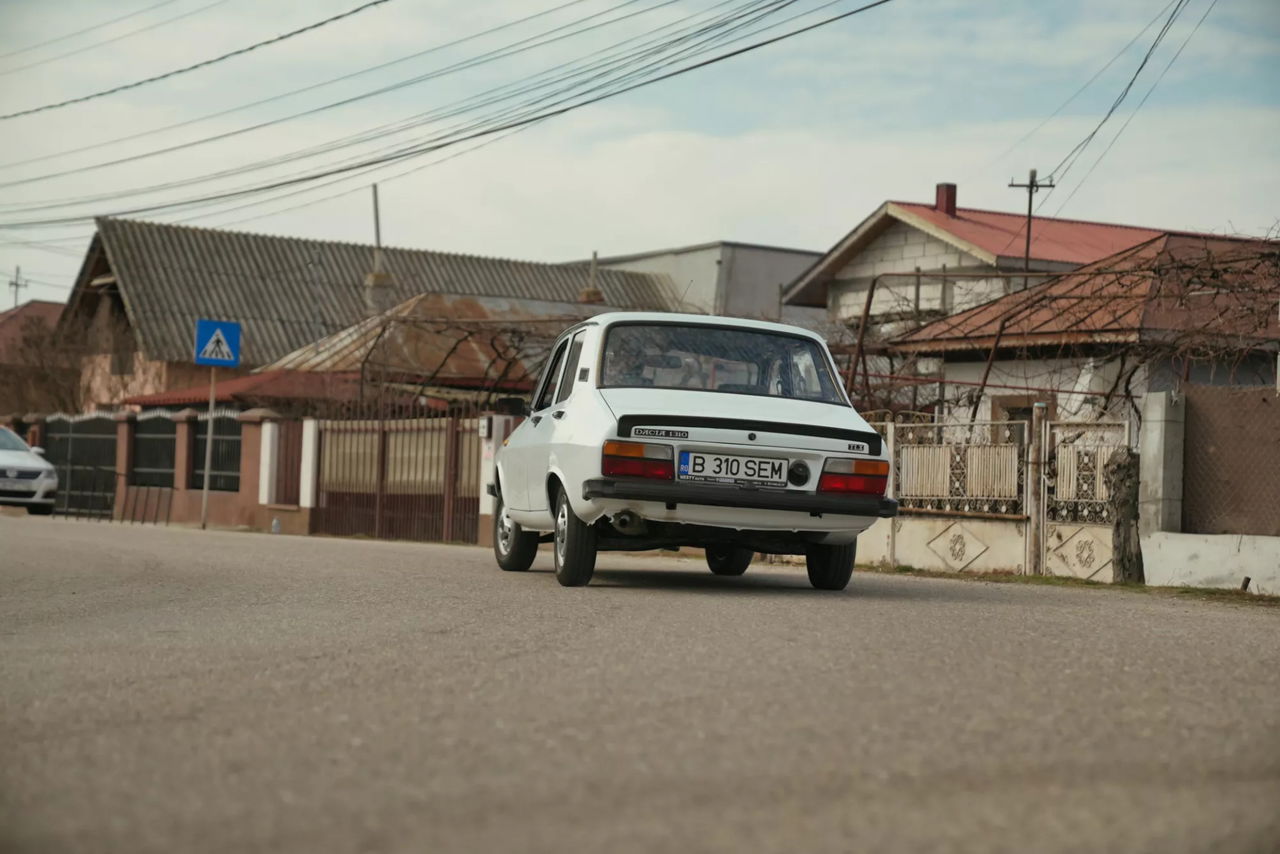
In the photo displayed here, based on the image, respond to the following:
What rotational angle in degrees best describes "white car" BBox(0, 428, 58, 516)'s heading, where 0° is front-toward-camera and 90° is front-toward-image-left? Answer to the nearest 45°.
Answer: approximately 315°

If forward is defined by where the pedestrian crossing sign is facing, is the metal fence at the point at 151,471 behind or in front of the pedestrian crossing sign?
behind

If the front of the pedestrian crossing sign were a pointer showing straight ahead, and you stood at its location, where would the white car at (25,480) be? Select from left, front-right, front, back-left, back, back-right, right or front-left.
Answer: back-right

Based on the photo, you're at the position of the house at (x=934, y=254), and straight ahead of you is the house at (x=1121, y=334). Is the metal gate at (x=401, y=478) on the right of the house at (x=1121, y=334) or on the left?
right

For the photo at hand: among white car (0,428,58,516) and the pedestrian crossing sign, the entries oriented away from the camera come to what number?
0

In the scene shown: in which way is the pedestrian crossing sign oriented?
toward the camera

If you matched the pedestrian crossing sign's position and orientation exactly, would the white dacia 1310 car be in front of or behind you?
in front

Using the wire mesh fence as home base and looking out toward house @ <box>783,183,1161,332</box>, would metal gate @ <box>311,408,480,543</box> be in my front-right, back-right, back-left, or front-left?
front-left

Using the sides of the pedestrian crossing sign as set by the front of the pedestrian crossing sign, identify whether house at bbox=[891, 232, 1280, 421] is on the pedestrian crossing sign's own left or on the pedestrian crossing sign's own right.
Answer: on the pedestrian crossing sign's own left
